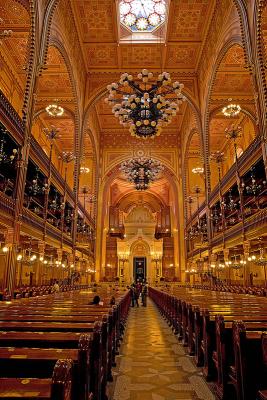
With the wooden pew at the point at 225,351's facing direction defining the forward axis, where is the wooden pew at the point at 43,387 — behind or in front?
behind

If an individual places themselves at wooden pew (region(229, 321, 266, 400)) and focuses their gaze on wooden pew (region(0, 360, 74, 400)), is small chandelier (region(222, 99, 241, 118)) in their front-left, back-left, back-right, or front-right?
back-right

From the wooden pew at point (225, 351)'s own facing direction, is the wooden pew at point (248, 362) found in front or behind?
behind

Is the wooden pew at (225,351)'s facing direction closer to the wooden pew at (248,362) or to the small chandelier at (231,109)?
the small chandelier

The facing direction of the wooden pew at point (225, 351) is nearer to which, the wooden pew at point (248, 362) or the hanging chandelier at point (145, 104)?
the hanging chandelier

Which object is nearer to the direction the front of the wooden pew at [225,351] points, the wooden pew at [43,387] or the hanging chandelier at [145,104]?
the hanging chandelier

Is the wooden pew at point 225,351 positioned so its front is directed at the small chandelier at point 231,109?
yes

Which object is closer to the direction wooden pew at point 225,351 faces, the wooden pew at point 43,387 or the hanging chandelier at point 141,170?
the hanging chandelier

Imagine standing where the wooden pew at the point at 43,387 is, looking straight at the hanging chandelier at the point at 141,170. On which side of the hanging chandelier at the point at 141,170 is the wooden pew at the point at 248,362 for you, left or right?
right

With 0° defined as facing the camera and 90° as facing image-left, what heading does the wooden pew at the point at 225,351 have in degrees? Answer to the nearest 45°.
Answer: approximately 180°

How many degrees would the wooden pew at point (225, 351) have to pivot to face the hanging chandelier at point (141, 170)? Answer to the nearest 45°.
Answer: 0° — it already faces it
